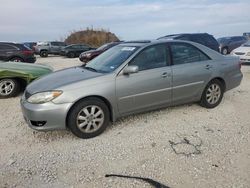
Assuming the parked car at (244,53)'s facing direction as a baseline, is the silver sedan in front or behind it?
in front

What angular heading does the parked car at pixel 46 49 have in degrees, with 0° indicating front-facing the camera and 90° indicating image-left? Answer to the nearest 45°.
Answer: approximately 45°

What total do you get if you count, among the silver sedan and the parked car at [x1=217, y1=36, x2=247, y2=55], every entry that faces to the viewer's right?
0

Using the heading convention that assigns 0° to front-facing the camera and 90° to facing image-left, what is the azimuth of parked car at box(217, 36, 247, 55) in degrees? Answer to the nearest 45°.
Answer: approximately 45°

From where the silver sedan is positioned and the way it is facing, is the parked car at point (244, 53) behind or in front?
behind

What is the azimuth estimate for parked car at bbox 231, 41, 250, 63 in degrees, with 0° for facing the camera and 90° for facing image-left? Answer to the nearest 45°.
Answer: approximately 45°

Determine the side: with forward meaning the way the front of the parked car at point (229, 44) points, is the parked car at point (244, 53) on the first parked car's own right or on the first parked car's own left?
on the first parked car's own left

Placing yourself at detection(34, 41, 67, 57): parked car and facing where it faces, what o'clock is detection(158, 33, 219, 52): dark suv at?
The dark suv is roughly at 10 o'clock from the parked car.

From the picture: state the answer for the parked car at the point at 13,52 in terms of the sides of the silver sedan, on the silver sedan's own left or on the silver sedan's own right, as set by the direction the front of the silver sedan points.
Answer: on the silver sedan's own right

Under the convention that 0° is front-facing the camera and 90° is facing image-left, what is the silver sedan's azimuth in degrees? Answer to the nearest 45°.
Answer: approximately 45°

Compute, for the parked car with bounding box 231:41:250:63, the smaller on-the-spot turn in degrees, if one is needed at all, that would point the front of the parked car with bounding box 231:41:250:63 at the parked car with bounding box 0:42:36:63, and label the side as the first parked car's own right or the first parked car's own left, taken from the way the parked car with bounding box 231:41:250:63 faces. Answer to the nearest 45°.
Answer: approximately 45° to the first parked car's own right
